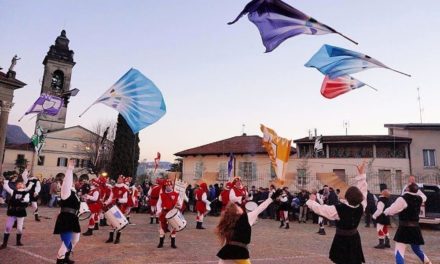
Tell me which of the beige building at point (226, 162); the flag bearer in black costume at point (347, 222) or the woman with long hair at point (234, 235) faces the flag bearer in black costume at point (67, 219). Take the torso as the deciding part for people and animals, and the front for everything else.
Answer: the beige building

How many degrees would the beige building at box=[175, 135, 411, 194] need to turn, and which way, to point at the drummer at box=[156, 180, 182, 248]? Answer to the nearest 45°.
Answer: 0° — it already faces them

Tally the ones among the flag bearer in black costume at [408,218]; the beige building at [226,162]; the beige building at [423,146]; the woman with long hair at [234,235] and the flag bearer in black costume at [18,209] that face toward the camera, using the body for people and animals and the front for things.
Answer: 3

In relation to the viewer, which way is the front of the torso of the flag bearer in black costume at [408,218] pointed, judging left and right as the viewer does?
facing away from the viewer and to the left of the viewer

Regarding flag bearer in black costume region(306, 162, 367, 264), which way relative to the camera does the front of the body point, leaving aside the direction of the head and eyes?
away from the camera

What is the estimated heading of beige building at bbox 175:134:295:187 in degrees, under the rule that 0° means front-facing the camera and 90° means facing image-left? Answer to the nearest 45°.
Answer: approximately 0°

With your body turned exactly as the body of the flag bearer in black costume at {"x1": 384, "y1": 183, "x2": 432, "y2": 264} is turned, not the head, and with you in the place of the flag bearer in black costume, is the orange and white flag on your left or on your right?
on your left

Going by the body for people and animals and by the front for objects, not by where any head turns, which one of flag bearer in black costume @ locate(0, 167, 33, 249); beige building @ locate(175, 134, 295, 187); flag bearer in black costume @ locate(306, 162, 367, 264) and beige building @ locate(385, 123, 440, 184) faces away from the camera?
flag bearer in black costume @ locate(306, 162, 367, 264)

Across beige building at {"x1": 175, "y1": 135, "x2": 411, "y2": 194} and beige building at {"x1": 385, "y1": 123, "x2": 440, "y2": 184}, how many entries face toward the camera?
2

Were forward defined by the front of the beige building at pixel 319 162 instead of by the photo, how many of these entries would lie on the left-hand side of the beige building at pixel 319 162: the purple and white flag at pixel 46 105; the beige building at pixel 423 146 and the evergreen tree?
1

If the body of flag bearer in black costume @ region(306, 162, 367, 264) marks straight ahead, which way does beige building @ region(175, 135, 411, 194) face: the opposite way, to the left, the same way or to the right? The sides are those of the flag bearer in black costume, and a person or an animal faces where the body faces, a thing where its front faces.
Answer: the opposite way

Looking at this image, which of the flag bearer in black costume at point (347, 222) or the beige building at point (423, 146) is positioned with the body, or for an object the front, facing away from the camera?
the flag bearer in black costume

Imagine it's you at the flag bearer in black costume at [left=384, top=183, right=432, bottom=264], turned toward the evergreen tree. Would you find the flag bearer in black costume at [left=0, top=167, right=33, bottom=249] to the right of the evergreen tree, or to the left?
left

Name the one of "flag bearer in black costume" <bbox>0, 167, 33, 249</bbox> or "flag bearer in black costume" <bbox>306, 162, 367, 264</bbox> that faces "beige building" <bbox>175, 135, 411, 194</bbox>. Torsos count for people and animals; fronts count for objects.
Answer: "flag bearer in black costume" <bbox>306, 162, 367, 264</bbox>
